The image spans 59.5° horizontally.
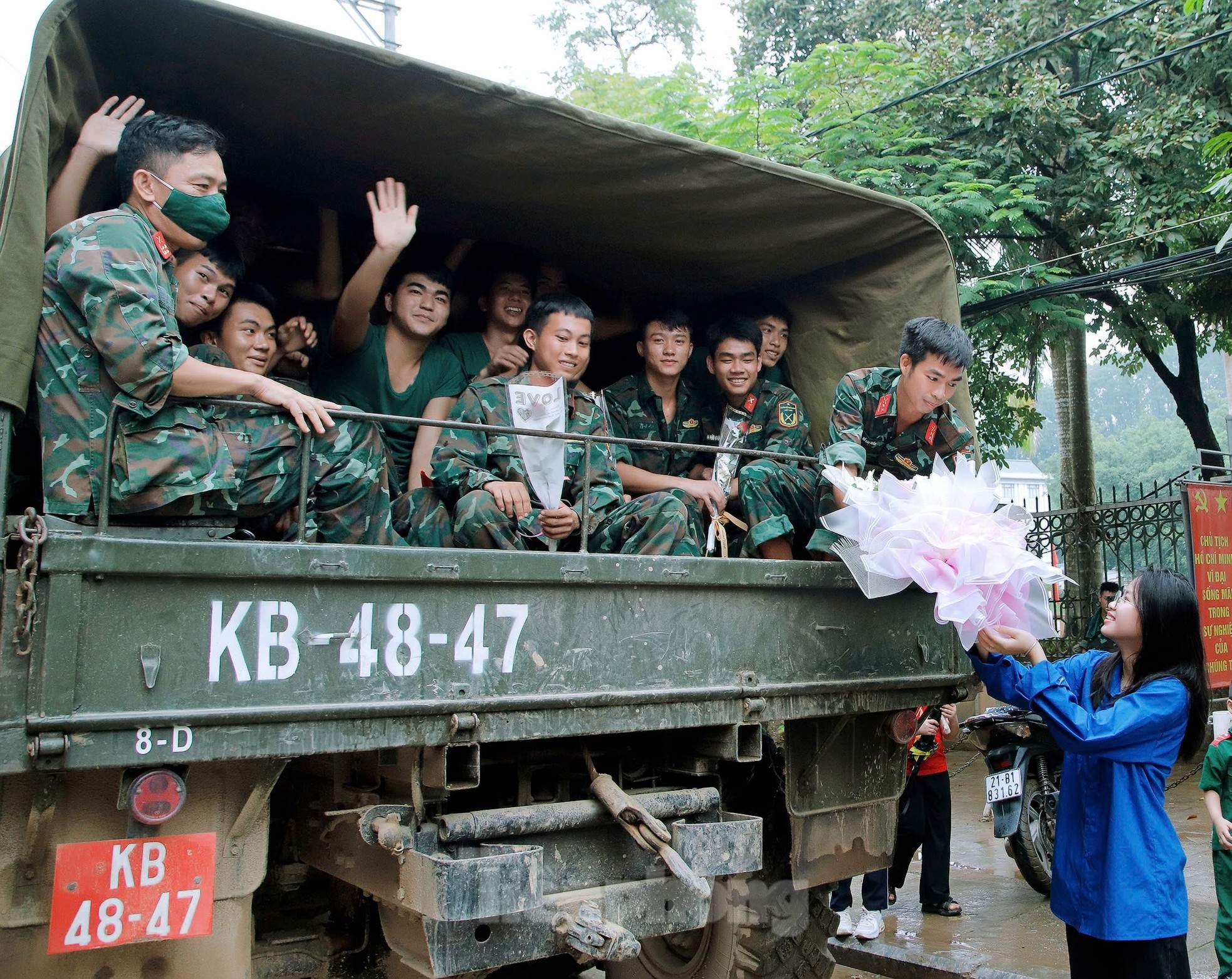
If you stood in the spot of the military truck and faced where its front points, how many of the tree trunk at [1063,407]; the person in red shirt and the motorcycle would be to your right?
3

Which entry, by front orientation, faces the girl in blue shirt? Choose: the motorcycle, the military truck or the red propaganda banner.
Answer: the red propaganda banner

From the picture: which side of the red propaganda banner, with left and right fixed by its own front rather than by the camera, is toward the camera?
front

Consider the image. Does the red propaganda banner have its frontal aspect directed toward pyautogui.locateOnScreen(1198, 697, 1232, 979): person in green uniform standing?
yes

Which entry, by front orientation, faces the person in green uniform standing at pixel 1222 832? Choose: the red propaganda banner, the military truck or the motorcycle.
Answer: the red propaganda banner

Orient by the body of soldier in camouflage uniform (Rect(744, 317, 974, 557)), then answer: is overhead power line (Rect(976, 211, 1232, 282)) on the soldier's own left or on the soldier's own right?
on the soldier's own left

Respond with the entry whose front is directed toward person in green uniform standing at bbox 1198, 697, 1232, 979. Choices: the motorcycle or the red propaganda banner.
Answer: the red propaganda banner

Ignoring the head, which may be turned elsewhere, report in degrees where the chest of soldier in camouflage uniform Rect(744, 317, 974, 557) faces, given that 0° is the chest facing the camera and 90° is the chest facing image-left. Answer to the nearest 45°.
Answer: approximately 315°

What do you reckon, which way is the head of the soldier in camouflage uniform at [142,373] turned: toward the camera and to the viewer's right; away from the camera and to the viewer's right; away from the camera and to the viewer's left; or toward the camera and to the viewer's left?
toward the camera and to the viewer's right

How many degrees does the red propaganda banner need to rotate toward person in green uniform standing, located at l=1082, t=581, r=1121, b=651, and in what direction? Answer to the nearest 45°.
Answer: approximately 135° to its right

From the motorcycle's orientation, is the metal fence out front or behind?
out front

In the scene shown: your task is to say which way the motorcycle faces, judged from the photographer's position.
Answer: facing away from the viewer and to the right of the viewer

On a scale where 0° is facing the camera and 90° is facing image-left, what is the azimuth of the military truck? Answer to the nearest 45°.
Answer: approximately 135°

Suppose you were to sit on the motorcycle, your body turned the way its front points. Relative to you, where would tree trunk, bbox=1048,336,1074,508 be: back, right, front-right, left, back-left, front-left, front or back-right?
front-left

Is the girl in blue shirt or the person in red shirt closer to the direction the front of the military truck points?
the person in red shirt

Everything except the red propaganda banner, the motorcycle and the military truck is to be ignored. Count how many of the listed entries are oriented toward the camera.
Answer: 1

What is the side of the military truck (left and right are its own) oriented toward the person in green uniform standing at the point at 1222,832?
right

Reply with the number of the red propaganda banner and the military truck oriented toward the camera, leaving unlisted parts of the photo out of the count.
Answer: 1
